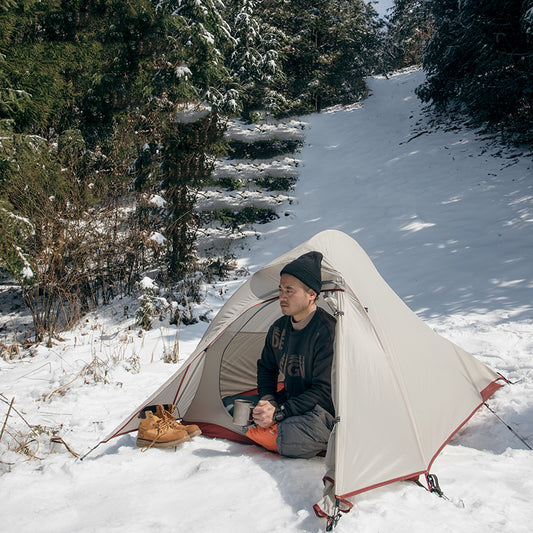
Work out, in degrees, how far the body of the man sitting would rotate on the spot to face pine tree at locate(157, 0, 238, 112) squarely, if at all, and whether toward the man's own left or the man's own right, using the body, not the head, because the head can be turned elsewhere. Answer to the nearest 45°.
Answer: approximately 135° to the man's own right

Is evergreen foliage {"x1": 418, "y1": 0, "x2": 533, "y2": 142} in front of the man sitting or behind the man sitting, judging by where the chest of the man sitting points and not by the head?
behind

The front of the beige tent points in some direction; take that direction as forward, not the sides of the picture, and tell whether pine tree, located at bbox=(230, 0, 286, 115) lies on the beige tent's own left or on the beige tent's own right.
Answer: on the beige tent's own right

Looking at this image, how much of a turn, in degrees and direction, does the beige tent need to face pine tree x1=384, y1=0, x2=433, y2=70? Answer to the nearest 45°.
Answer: approximately 135° to its right

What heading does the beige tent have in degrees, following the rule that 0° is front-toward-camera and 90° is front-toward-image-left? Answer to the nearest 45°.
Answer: approximately 45°

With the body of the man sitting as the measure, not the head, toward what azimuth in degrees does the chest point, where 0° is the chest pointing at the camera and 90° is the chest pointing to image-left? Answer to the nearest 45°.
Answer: approximately 45°
